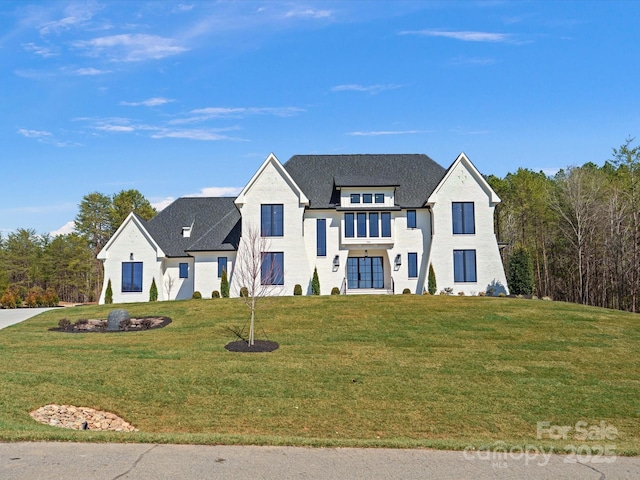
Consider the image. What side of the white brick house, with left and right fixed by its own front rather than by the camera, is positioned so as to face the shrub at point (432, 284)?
left

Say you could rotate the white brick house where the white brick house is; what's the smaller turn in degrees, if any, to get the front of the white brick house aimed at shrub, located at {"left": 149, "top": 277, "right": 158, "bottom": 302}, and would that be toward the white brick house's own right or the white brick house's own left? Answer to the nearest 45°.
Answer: approximately 90° to the white brick house's own right

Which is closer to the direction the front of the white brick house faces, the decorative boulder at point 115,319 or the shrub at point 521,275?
the decorative boulder

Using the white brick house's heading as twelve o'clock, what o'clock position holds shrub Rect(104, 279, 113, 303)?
The shrub is roughly at 3 o'clock from the white brick house.

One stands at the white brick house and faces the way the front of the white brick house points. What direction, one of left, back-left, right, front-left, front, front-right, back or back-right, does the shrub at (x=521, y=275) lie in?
left

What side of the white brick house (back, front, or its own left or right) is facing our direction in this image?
front
